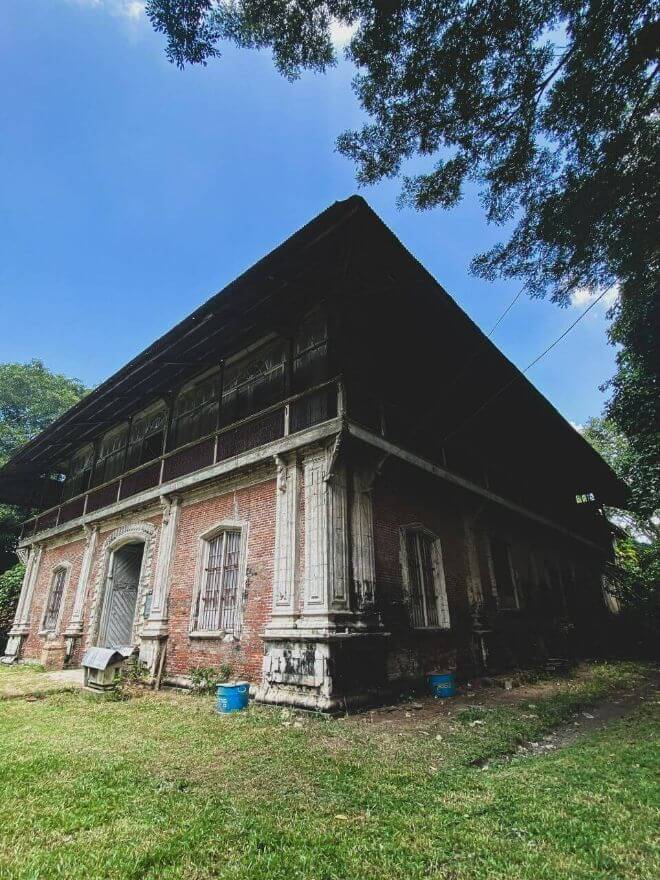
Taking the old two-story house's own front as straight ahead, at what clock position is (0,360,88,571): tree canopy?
The tree canopy is roughly at 3 o'clock from the old two-story house.

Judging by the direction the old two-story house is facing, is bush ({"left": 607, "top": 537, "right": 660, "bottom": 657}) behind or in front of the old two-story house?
behind

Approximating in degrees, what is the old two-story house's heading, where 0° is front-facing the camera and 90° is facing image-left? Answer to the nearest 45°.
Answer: approximately 45°

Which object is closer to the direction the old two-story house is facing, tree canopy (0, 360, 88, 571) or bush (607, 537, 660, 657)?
the tree canopy
